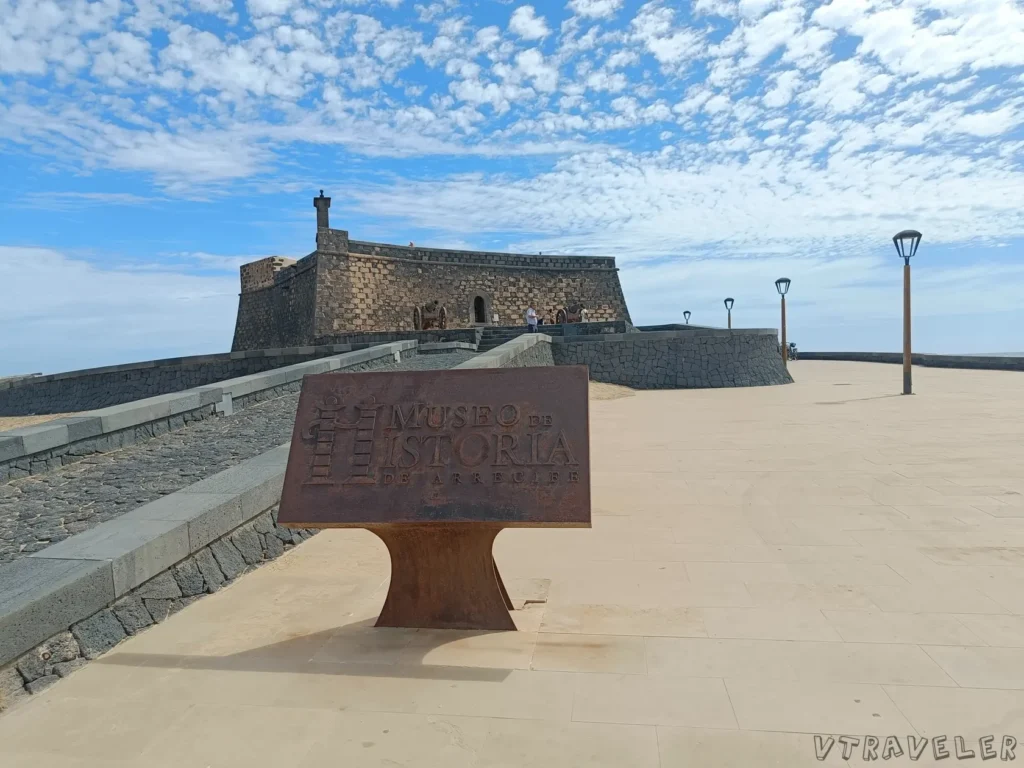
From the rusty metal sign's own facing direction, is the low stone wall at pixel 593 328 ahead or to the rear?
to the rear

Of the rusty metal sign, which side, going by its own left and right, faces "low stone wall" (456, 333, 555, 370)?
back

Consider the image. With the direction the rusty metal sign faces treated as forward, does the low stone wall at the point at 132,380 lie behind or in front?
behind

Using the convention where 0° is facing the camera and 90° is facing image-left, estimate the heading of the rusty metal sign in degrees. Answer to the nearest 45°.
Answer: approximately 0°

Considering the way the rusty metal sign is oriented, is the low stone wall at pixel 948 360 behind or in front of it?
behind

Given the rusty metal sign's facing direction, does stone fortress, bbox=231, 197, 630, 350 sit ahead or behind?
behind

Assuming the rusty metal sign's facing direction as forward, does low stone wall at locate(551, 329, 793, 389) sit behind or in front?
behind
